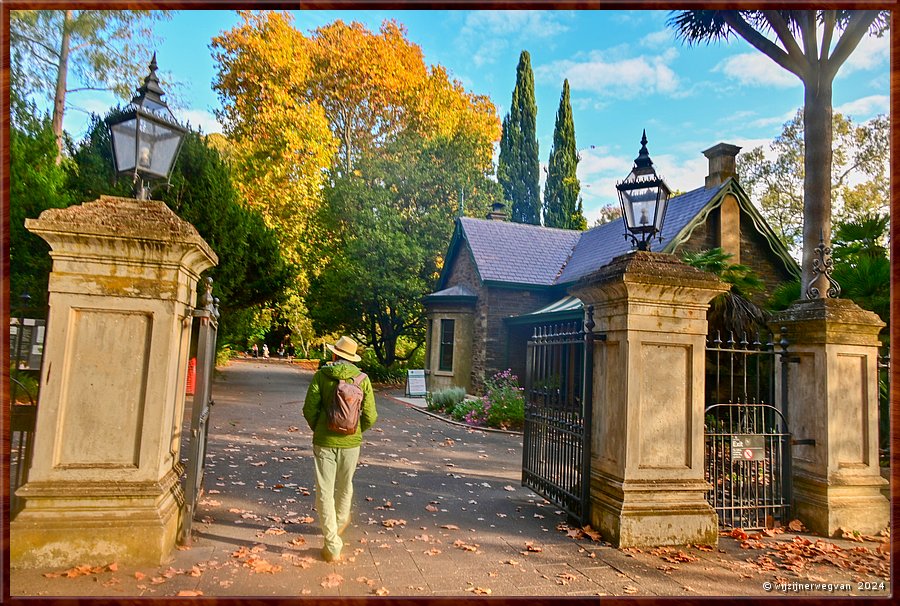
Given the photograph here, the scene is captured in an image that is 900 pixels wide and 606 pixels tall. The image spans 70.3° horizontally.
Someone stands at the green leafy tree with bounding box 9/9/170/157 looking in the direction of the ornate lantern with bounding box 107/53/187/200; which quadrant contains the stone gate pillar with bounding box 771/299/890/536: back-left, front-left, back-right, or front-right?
front-left

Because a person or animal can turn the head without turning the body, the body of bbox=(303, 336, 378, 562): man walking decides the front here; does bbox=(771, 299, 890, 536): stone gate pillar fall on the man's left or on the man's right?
on the man's right

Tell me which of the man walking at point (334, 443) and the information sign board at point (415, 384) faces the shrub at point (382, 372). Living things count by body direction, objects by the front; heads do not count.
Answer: the man walking

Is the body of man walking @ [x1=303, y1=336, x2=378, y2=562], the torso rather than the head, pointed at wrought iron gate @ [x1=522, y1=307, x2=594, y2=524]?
no

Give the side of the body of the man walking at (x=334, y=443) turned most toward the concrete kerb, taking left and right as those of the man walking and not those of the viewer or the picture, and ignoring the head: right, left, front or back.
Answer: front

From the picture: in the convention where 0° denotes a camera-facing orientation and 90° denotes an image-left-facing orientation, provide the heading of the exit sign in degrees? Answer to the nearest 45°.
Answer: approximately 0°

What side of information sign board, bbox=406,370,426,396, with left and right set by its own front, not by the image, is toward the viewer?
front

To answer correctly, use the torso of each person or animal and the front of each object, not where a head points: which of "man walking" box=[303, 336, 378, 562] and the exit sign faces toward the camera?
the exit sign

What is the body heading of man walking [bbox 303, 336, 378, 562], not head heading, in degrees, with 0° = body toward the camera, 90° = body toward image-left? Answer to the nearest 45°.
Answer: approximately 180°

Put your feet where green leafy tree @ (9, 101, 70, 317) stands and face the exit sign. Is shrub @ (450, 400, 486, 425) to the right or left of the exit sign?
left

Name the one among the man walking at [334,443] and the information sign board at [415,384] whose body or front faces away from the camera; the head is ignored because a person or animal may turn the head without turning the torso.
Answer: the man walking

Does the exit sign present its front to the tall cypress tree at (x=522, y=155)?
no

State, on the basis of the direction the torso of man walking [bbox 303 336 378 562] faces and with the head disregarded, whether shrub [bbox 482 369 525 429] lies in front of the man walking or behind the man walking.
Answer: in front

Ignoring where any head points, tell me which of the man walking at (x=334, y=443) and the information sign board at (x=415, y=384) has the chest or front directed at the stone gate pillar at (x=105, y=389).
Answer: the information sign board

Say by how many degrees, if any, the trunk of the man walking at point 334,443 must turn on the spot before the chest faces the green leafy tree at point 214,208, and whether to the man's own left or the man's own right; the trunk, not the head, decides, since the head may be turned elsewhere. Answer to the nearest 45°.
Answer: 0° — they already face it

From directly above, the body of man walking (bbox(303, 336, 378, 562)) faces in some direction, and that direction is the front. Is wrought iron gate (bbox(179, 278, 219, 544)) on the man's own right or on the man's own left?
on the man's own left

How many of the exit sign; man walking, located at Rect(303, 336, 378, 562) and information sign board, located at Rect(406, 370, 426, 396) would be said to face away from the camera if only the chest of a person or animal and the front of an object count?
1

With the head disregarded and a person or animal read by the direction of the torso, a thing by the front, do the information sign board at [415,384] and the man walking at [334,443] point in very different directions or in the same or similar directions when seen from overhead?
very different directions
